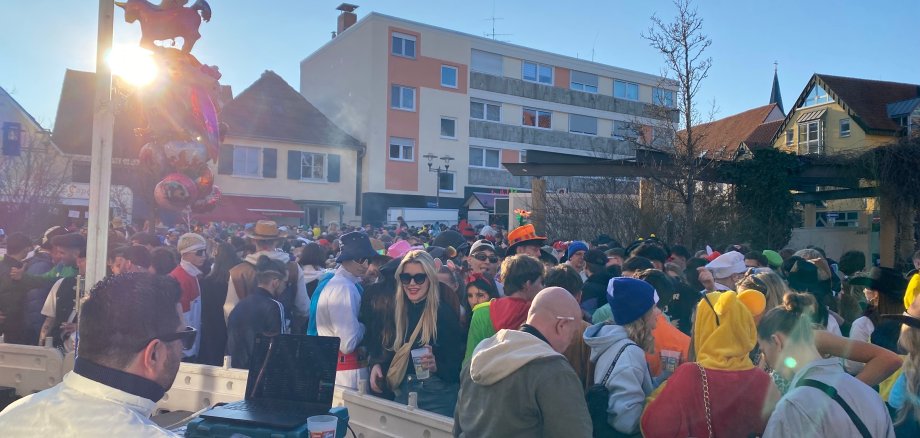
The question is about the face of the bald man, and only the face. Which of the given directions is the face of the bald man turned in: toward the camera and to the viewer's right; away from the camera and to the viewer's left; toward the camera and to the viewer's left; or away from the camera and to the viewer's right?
away from the camera and to the viewer's right

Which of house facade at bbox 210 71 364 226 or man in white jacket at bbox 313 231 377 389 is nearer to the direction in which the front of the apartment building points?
the man in white jacket

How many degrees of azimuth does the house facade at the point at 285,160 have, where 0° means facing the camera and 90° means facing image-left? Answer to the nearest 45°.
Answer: approximately 0°

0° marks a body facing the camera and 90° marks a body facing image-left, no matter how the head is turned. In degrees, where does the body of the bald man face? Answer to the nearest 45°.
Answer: approximately 225°

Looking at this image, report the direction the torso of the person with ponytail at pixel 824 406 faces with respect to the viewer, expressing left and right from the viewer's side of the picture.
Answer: facing away from the viewer and to the left of the viewer

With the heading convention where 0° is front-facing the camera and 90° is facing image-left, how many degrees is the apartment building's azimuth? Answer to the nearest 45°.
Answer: approximately 315°

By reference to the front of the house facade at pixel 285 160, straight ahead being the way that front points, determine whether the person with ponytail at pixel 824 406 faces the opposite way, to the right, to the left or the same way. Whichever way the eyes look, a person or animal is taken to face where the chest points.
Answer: the opposite way

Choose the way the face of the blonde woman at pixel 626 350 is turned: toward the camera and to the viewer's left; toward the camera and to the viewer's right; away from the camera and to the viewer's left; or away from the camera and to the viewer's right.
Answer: away from the camera and to the viewer's right

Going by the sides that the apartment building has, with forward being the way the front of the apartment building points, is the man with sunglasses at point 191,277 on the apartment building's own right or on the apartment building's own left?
on the apartment building's own right

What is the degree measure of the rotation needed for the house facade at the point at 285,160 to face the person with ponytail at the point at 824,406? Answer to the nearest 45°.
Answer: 0° — it already faces them
